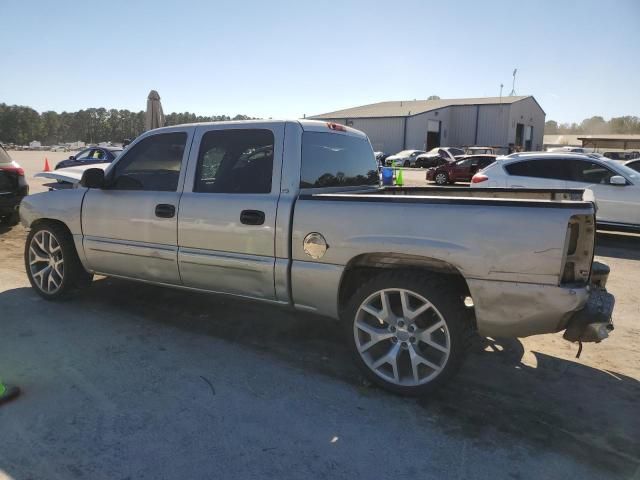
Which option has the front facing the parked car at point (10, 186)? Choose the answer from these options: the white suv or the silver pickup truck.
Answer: the silver pickup truck

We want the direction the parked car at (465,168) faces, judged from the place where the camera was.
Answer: facing to the left of the viewer

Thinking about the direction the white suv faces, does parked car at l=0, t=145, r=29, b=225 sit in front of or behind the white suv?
behind

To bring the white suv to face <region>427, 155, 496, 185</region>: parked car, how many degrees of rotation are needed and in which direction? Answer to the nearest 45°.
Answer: approximately 90° to its left

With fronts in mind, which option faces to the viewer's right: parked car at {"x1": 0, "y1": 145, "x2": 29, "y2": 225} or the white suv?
the white suv

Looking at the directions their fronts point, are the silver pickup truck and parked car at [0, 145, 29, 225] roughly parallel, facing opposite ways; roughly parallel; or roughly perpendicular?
roughly perpendicular

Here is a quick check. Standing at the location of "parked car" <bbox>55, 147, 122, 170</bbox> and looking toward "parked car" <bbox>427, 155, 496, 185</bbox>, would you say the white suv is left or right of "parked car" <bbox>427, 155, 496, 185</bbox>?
right

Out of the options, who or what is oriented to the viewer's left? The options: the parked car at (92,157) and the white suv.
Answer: the parked car

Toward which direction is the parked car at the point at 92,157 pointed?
to the viewer's left

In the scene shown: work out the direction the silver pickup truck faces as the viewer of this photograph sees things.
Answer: facing away from the viewer and to the left of the viewer

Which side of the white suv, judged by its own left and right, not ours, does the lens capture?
right

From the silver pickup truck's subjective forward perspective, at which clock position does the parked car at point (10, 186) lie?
The parked car is roughly at 12 o'clock from the silver pickup truck.

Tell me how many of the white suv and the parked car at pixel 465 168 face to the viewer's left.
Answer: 1
